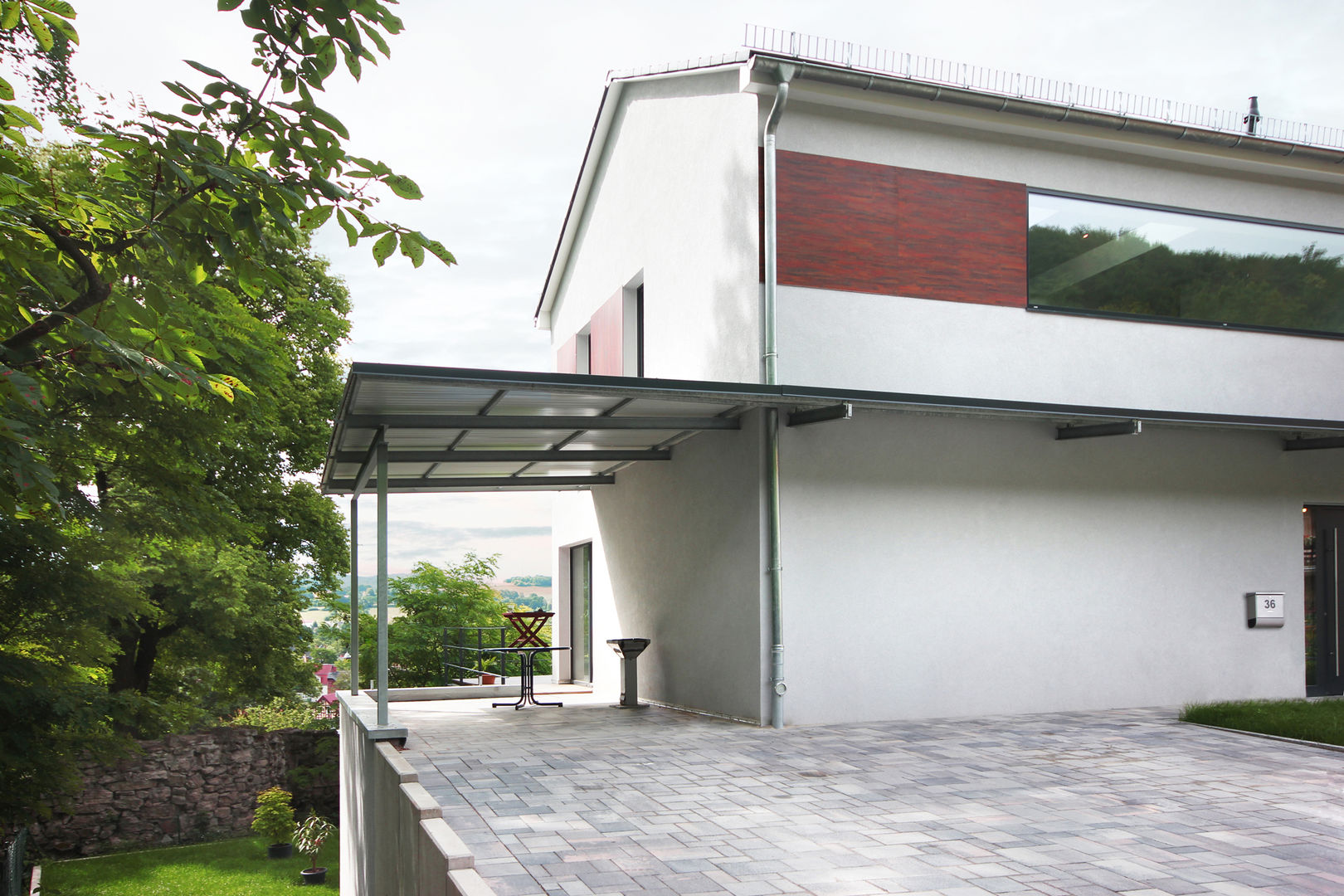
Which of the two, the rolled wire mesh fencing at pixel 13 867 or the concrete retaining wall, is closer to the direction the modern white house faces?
the concrete retaining wall

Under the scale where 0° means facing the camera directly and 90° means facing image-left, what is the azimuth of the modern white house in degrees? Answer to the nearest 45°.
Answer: approximately 315°

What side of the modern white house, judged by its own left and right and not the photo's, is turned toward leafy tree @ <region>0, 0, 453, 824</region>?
right

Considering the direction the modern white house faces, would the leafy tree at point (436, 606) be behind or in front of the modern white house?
behind
